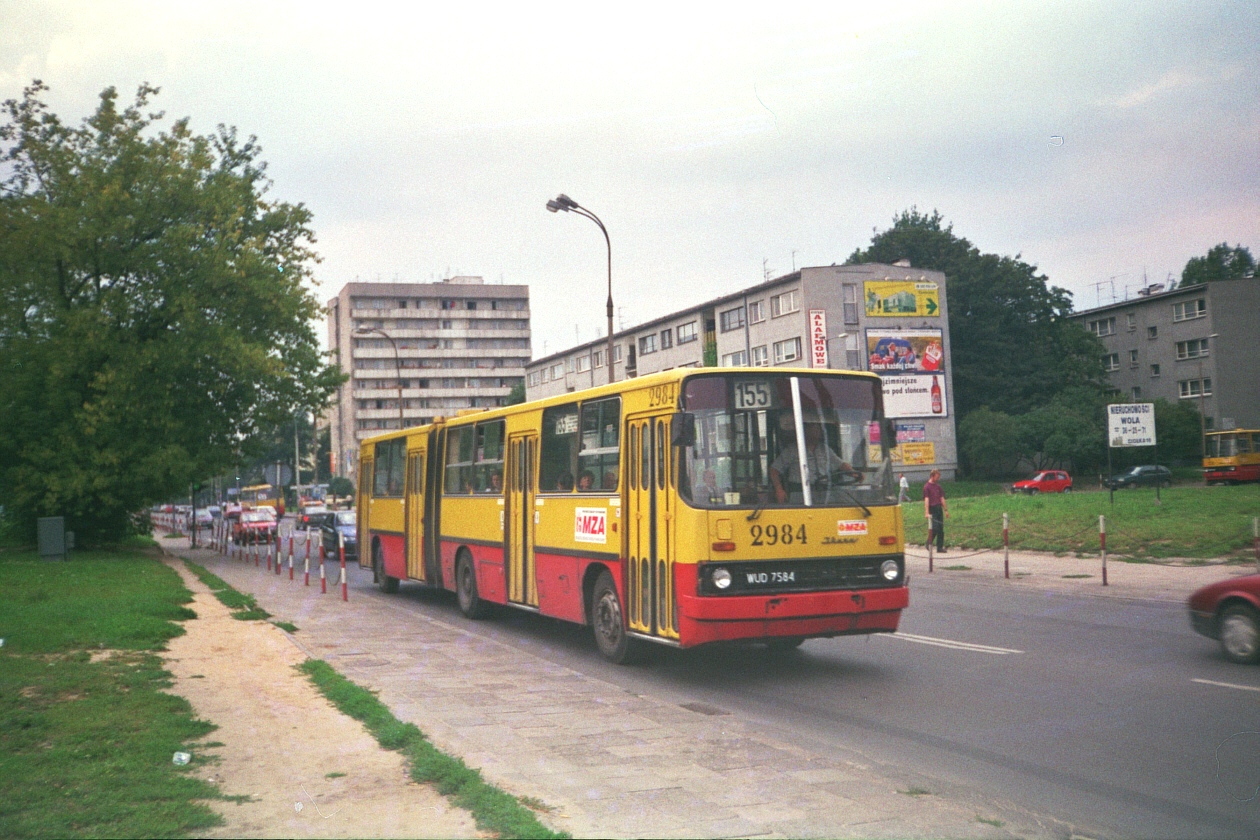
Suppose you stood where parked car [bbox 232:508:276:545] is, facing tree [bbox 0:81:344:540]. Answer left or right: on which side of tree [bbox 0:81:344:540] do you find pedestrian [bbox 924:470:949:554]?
left

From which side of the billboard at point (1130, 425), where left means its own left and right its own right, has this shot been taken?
front

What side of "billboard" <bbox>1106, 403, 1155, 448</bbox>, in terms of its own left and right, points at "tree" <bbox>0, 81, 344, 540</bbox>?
right

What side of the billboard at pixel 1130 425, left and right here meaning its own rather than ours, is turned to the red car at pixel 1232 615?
front

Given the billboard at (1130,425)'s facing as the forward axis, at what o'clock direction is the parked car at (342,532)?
The parked car is roughly at 3 o'clock from the billboard.

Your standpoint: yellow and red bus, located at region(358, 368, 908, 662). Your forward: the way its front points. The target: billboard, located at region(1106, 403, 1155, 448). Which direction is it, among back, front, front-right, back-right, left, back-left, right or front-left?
left

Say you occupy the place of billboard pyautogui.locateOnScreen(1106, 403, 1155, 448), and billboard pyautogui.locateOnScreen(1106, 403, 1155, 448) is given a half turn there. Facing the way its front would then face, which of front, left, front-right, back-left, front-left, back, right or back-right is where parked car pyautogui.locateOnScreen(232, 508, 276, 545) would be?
left

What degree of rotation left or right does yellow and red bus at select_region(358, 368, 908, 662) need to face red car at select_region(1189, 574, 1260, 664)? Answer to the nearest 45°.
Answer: approximately 45° to its left

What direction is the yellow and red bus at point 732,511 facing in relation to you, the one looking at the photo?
facing the viewer and to the right of the viewer

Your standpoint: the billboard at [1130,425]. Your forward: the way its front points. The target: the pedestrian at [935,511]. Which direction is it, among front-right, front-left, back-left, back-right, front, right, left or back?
front-right

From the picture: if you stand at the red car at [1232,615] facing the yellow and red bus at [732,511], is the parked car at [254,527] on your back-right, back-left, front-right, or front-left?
front-right

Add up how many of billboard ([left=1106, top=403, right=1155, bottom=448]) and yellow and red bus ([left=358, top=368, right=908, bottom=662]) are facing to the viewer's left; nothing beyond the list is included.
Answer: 0
